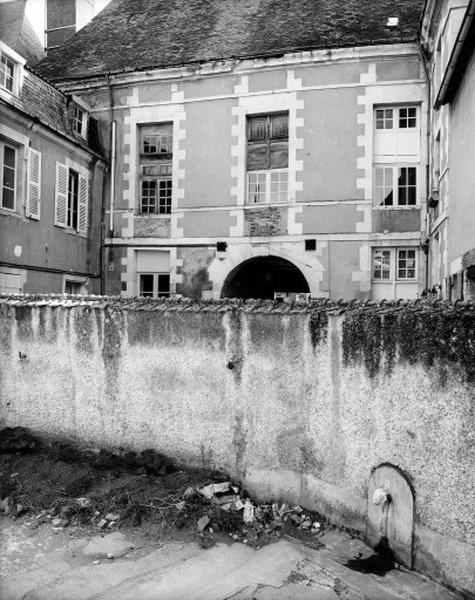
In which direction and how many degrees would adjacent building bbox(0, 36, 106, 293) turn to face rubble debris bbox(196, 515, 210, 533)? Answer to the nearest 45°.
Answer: approximately 45° to its right

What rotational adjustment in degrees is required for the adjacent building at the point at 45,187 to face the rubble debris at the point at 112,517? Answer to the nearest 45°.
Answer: approximately 45° to its right

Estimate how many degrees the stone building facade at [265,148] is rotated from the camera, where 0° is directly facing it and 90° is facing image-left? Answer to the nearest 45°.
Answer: approximately 0°

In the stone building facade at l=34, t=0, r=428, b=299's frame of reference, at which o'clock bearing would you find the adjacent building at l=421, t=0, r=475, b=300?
The adjacent building is roughly at 11 o'clock from the stone building facade.

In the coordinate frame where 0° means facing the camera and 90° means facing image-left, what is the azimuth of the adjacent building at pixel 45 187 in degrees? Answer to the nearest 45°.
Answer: approximately 315°

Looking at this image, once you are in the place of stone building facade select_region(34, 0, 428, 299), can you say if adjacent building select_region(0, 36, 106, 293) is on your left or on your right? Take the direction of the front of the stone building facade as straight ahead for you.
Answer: on your right

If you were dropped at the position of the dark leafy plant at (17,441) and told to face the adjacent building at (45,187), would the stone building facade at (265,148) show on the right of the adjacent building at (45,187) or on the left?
right
